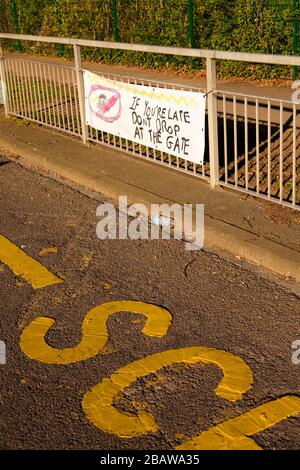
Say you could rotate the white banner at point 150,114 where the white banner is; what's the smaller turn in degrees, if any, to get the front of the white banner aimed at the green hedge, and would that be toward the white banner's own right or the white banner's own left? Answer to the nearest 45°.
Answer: approximately 135° to the white banner's own right

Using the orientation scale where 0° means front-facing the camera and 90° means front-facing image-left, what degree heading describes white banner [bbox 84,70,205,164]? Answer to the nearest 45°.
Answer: approximately 45°
